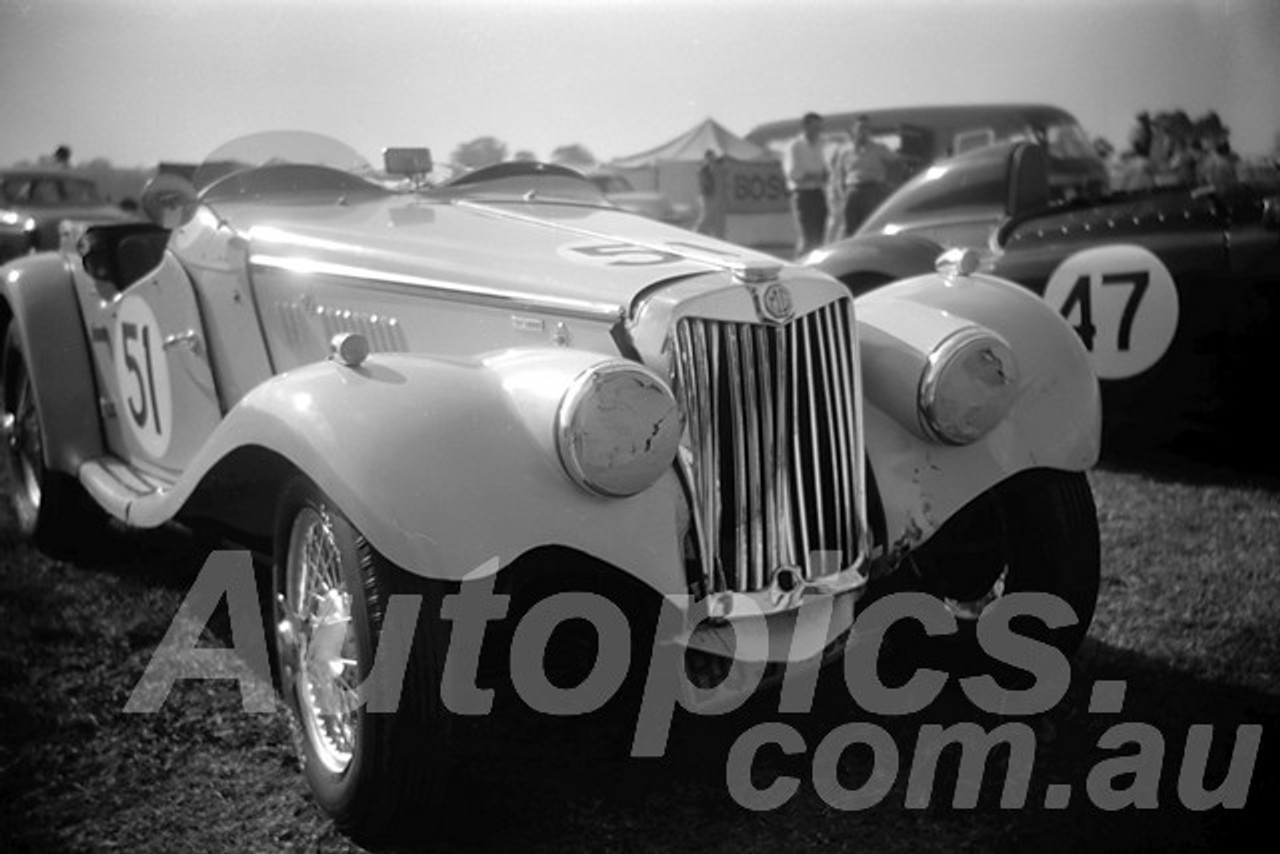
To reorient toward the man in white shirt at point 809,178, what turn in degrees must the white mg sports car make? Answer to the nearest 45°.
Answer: approximately 135° to its left

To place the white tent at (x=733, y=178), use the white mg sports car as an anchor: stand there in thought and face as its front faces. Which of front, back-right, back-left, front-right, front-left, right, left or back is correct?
back-left

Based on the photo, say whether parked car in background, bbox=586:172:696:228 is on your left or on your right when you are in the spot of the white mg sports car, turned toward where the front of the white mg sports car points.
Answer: on your left

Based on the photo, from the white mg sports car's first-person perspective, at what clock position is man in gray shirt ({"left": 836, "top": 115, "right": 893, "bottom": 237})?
The man in gray shirt is roughly at 8 o'clock from the white mg sports car.

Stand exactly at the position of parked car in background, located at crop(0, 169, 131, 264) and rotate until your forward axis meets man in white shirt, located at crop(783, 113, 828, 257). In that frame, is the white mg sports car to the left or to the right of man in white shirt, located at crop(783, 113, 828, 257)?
right

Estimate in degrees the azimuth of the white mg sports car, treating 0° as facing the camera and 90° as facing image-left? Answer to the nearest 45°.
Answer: approximately 315°

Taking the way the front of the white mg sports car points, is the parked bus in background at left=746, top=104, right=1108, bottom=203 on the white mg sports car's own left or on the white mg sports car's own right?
on the white mg sports car's own left

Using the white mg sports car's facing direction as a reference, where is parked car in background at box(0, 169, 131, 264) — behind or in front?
behind
